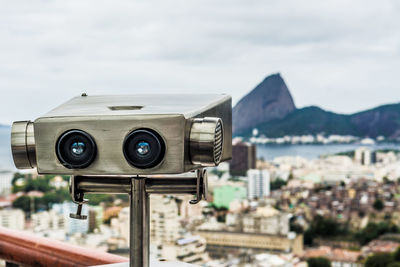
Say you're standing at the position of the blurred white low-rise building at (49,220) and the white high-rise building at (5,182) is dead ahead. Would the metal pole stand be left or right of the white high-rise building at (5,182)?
left

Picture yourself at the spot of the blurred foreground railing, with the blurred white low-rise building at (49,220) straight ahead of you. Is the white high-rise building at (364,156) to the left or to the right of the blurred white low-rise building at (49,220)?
right

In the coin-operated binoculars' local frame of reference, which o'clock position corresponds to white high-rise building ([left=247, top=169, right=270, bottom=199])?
The white high-rise building is roughly at 11 o'clock from the coin-operated binoculars.

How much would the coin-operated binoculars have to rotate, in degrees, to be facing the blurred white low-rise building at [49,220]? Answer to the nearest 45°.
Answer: approximately 45° to its left

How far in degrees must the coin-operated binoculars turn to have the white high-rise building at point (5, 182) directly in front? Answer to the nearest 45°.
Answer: approximately 45° to its left
